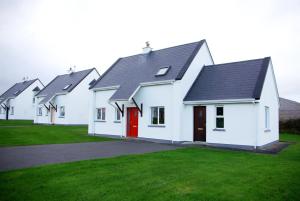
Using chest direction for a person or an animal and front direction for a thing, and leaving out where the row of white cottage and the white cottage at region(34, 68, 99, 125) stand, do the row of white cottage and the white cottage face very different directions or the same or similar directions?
same or similar directions

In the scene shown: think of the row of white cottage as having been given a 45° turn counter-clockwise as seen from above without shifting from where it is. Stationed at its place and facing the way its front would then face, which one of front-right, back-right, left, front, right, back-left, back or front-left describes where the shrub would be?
back-left

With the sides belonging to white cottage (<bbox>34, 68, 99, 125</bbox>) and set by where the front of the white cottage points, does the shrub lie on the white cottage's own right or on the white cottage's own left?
on the white cottage's own left

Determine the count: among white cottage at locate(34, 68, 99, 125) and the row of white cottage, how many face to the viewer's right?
0

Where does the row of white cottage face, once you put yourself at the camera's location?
facing the viewer and to the left of the viewer
